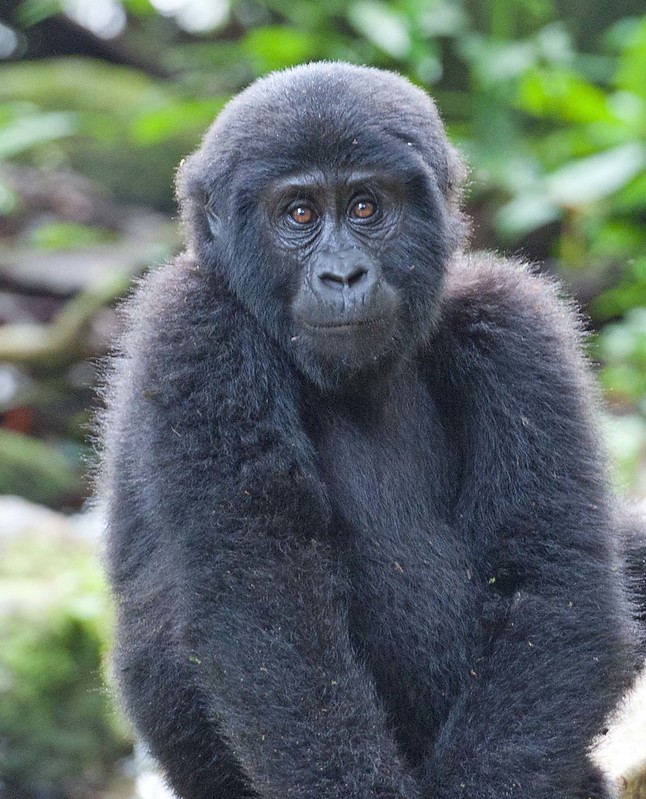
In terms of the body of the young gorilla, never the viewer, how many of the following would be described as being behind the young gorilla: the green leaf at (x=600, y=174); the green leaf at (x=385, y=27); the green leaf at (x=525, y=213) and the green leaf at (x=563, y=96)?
4

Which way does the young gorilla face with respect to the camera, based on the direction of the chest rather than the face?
toward the camera

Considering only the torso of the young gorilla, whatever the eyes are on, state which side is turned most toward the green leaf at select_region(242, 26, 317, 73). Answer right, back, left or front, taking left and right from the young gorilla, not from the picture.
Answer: back

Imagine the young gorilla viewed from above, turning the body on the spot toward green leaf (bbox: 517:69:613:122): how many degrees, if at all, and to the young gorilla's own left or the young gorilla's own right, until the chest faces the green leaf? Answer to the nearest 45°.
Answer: approximately 180°

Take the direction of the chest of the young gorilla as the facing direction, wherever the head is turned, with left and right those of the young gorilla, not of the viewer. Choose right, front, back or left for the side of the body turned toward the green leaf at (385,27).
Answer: back

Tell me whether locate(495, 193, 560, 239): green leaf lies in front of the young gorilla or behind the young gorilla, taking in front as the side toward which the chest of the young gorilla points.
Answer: behind
